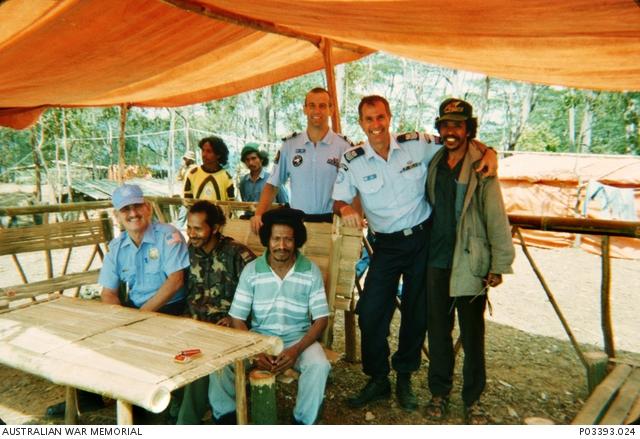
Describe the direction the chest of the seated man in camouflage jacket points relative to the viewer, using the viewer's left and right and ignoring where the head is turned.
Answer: facing the viewer and to the left of the viewer

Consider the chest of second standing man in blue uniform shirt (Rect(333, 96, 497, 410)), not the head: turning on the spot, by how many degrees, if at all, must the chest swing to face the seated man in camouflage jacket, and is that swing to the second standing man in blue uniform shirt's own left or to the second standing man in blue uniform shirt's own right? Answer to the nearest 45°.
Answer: approximately 90° to the second standing man in blue uniform shirt's own right

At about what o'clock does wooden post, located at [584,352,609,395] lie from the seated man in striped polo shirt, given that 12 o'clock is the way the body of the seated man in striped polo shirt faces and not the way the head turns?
The wooden post is roughly at 9 o'clock from the seated man in striped polo shirt.

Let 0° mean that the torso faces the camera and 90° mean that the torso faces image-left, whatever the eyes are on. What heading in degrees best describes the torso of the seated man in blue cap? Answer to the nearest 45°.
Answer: approximately 45°

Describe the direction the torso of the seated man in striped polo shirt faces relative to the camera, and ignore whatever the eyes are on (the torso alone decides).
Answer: toward the camera

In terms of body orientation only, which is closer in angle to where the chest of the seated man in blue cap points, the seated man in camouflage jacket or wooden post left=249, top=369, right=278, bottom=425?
the wooden post

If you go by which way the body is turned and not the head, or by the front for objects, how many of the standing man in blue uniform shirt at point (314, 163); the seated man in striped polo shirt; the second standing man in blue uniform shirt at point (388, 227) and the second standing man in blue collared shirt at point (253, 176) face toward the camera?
4

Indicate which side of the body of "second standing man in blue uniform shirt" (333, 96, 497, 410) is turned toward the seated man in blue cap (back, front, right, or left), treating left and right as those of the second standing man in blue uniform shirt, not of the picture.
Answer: right

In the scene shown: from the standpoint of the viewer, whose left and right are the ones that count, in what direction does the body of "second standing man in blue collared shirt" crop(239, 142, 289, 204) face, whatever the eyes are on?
facing the viewer

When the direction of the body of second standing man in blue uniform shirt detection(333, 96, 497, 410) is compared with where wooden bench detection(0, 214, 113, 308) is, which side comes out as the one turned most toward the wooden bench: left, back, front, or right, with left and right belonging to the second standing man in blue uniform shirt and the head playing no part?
right

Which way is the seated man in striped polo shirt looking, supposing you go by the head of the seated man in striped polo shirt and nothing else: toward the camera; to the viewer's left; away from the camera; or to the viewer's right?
toward the camera

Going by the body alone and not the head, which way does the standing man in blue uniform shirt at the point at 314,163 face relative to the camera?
toward the camera

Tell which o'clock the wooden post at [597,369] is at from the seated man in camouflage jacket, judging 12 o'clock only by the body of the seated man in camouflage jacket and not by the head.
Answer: The wooden post is roughly at 8 o'clock from the seated man in camouflage jacket.

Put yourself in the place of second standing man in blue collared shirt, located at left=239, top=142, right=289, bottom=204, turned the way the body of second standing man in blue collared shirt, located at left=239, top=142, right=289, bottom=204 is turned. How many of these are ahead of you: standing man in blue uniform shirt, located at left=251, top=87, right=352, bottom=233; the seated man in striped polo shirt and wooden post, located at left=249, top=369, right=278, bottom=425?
3
